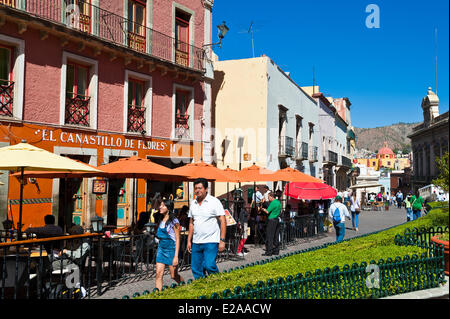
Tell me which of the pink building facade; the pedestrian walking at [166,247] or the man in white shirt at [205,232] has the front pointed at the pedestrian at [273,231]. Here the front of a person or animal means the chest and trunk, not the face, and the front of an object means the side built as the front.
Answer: the pink building facade

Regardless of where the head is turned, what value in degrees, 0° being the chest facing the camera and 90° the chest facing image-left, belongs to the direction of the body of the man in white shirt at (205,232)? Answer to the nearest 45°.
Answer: approximately 45°

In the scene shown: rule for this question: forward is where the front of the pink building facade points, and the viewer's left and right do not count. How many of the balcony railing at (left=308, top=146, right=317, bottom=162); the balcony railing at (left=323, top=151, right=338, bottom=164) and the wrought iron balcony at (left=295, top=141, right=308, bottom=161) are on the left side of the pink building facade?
3

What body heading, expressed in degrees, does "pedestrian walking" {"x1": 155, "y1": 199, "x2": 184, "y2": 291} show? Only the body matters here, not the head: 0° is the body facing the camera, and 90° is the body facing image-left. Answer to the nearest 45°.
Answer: approximately 45°

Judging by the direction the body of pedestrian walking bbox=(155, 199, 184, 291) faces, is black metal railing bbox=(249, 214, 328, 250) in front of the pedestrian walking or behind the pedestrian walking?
behind

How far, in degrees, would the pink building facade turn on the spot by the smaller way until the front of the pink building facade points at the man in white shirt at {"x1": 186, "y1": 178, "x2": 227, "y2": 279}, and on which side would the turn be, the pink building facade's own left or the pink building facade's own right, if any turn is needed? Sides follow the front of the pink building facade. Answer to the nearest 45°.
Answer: approximately 45° to the pink building facade's own right

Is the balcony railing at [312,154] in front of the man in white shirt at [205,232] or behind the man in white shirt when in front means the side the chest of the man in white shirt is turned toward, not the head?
behind

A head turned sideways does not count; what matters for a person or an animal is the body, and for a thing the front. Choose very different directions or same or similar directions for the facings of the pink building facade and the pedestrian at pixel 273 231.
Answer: very different directions
